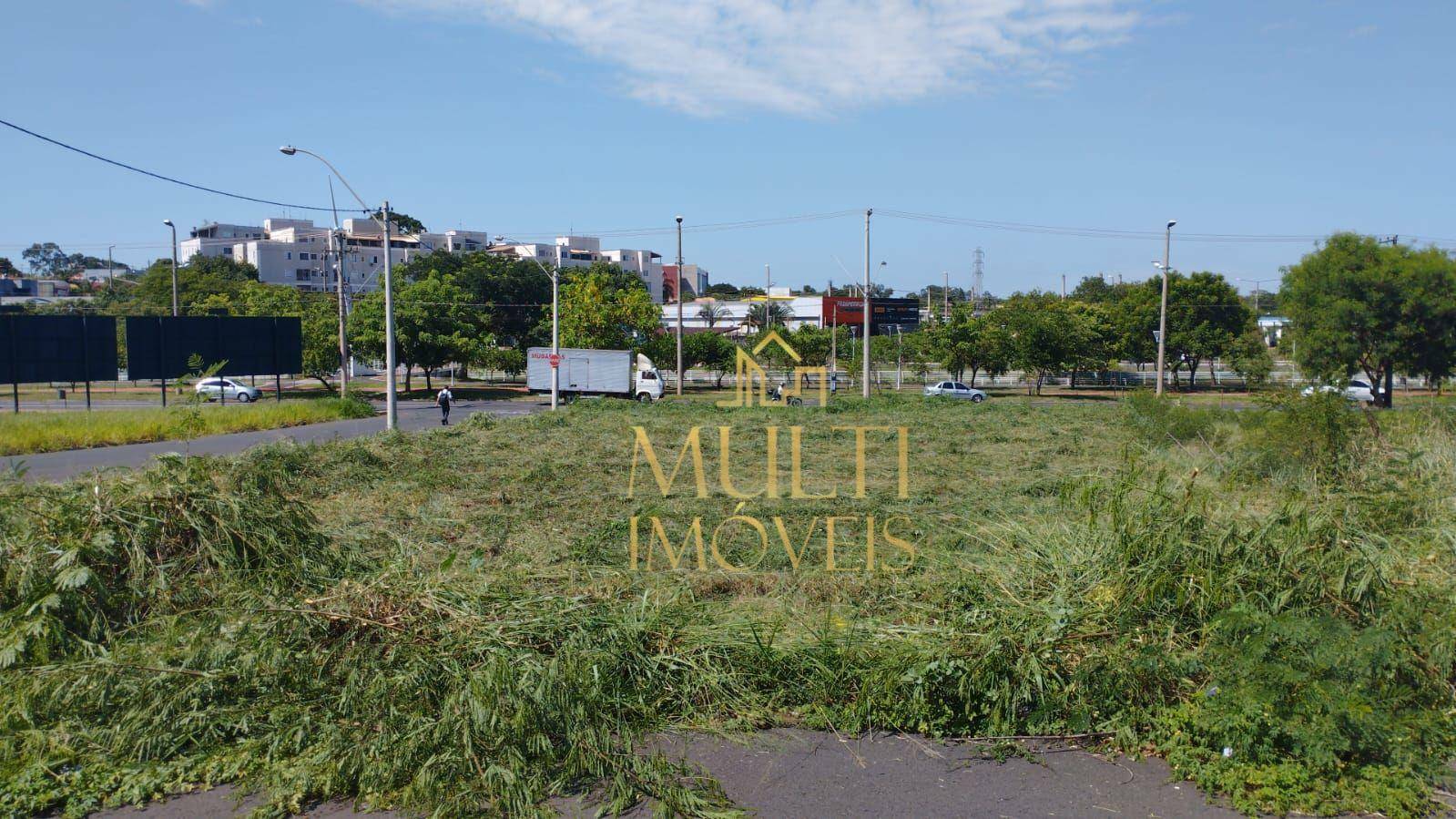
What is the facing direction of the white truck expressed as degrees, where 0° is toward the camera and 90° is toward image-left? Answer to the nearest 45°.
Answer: approximately 270°

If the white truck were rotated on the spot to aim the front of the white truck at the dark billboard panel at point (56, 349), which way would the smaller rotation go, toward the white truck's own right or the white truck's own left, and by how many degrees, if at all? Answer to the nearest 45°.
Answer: approximately 135° to the white truck's own right

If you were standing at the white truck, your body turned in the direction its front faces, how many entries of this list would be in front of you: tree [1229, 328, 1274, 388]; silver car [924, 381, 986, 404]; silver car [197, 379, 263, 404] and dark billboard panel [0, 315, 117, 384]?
2

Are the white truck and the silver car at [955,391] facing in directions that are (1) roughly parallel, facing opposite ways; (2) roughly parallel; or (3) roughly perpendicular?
roughly parallel

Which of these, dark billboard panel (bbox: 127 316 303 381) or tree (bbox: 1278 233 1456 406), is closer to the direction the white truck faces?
the tree

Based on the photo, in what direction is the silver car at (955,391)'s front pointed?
to the viewer's right

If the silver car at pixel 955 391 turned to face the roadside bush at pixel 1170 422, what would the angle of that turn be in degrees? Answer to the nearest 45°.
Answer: approximately 90° to its right

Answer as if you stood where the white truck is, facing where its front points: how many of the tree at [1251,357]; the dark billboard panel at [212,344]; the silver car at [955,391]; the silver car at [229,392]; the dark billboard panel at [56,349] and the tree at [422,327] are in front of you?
2

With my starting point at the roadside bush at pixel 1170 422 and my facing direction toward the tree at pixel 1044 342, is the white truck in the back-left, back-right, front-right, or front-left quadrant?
front-left

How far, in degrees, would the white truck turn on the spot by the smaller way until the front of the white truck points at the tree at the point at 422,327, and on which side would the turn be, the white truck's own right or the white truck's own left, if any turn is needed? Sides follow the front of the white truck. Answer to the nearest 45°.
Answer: approximately 180°

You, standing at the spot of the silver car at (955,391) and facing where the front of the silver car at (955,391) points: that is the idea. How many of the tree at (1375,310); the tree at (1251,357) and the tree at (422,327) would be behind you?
1

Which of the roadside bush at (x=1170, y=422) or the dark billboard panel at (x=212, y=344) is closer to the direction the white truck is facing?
the roadside bush

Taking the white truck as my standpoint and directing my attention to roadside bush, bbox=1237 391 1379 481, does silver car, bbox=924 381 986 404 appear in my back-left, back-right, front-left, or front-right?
front-left

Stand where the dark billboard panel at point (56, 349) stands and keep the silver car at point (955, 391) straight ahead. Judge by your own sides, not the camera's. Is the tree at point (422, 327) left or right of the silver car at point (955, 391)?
left

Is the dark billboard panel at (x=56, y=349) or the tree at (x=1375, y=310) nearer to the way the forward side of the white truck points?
the tree

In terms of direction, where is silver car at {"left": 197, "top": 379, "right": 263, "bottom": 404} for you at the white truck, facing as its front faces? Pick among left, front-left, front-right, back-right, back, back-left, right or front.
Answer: back
